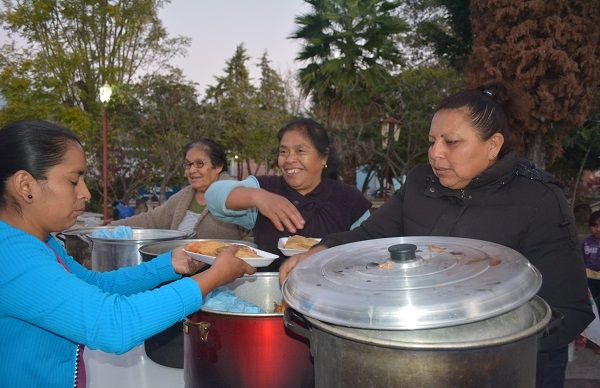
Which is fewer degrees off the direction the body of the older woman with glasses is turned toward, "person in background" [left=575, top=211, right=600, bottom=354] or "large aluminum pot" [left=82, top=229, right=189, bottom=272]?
the large aluminum pot

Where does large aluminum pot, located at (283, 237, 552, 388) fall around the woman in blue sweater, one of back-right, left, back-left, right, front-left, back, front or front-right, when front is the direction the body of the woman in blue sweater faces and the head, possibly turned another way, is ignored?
front-right

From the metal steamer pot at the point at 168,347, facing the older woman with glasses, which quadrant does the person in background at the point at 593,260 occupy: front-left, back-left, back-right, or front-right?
front-right

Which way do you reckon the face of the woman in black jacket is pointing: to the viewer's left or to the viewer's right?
to the viewer's left

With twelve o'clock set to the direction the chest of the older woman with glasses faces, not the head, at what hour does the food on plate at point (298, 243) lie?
The food on plate is roughly at 10 o'clock from the older woman with glasses.

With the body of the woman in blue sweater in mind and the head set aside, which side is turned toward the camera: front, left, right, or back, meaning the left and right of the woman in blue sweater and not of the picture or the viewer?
right

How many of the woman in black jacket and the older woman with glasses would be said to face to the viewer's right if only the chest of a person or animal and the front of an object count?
0

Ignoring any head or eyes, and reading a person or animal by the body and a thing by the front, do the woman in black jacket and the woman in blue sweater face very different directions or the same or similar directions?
very different directions

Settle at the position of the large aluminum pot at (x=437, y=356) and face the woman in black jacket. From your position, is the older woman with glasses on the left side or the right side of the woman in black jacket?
left

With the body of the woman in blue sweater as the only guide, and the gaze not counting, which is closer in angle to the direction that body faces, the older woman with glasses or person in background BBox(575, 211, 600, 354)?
the person in background

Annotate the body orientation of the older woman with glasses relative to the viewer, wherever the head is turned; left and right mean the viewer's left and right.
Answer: facing the viewer and to the left of the viewer
